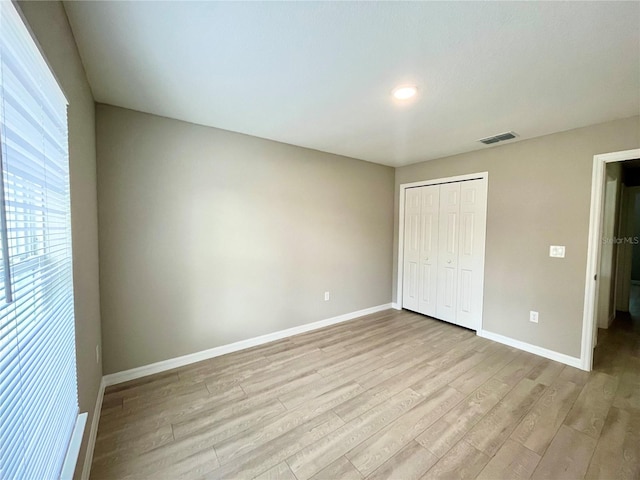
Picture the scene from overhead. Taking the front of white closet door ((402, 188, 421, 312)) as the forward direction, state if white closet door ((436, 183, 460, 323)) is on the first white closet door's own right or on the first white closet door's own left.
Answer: on the first white closet door's own left

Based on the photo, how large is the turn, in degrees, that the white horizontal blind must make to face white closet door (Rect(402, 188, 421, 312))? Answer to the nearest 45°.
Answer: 0° — it already faces it

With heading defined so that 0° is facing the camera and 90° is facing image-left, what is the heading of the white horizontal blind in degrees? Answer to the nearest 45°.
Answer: approximately 270°

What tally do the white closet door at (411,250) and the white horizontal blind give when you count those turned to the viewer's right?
1

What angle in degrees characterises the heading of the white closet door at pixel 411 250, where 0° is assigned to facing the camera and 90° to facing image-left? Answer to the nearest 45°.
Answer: approximately 45°

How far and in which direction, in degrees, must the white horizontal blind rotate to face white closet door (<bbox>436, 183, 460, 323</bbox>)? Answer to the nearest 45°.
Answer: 0° — it already faces it
